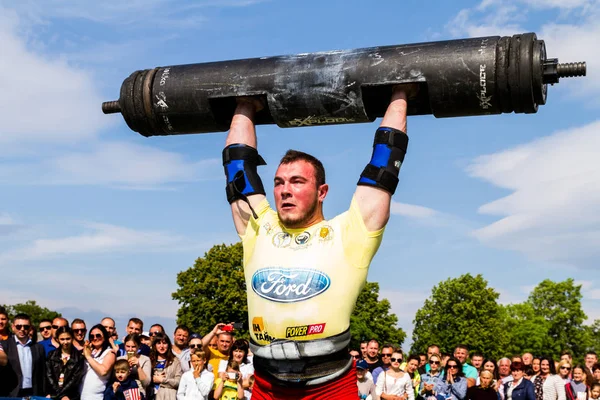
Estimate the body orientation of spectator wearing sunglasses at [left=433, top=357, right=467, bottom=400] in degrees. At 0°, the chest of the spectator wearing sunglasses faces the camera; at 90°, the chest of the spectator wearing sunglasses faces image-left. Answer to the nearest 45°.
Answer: approximately 45°

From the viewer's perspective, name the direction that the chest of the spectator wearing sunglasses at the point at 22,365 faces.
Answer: toward the camera

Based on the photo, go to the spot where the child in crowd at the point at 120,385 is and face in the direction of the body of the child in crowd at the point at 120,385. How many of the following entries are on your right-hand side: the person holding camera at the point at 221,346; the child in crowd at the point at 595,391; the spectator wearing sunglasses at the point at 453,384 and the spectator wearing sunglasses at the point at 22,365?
1

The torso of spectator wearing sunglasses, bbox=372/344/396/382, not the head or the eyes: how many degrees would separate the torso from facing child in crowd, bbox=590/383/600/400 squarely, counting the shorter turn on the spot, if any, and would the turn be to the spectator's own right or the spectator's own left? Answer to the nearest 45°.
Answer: approximately 90° to the spectator's own left

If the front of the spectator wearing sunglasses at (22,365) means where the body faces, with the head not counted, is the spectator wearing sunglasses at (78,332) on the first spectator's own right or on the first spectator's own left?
on the first spectator's own left

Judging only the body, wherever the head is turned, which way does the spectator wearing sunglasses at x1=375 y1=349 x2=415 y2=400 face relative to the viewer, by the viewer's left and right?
facing the viewer

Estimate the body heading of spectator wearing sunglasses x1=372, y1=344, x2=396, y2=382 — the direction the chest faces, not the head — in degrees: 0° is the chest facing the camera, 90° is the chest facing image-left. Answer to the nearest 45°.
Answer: approximately 0°

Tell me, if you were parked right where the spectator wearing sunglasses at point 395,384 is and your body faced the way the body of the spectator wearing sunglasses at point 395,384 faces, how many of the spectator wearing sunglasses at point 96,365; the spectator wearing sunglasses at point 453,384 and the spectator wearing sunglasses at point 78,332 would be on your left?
1

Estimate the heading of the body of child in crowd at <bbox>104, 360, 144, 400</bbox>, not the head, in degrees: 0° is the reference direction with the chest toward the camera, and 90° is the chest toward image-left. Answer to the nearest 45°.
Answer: approximately 0°
